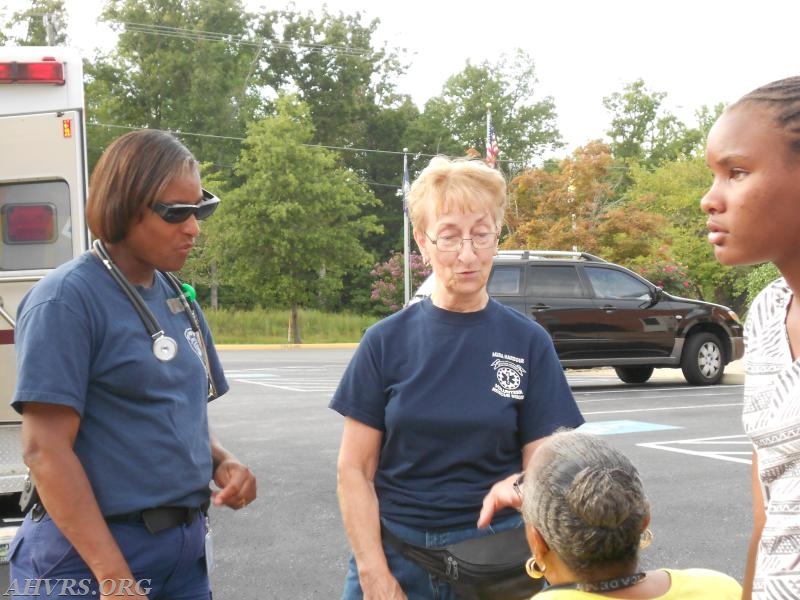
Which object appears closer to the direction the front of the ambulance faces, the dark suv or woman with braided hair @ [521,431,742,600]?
the dark suv

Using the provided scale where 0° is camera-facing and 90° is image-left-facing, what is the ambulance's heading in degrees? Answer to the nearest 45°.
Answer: approximately 180°

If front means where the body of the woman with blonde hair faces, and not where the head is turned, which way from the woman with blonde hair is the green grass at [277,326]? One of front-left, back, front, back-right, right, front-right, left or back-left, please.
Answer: back

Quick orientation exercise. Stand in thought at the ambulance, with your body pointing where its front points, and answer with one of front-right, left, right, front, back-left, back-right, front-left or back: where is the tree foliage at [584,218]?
front-right

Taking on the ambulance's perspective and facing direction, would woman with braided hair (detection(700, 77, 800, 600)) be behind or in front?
behind

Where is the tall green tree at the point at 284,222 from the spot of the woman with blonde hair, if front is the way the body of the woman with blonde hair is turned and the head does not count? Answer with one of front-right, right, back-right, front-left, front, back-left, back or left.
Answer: back

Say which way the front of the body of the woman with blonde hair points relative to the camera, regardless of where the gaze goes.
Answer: toward the camera

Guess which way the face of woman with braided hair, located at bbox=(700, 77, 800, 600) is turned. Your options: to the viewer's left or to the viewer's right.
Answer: to the viewer's left

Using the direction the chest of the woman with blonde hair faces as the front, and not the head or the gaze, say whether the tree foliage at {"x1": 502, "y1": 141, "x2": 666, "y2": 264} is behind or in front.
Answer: behind

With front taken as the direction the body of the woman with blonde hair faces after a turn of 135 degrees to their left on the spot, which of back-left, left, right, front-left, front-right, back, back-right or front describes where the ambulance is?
left
